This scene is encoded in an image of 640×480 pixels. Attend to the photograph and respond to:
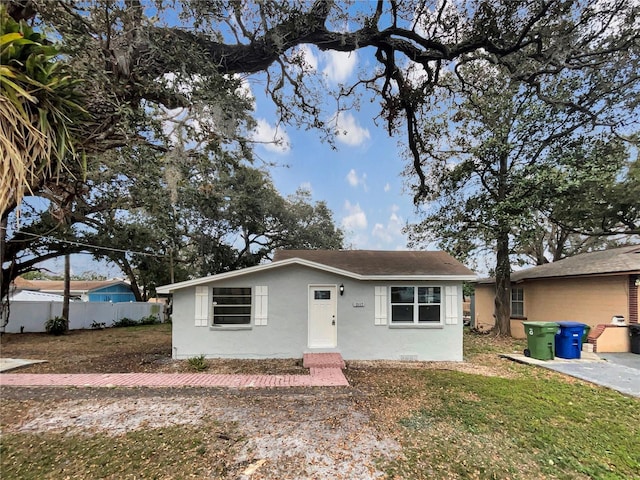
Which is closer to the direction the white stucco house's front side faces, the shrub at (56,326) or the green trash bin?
the green trash bin

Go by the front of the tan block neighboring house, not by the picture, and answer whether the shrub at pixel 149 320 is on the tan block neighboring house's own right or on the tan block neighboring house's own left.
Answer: on the tan block neighboring house's own right

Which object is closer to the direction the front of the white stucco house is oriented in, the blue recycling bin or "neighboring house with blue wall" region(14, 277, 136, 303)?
the blue recycling bin

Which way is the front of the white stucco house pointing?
toward the camera

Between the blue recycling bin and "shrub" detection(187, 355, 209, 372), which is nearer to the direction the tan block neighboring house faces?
the blue recycling bin

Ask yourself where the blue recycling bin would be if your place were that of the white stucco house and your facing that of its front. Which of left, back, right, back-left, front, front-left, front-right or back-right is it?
left

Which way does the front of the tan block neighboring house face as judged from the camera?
facing the viewer

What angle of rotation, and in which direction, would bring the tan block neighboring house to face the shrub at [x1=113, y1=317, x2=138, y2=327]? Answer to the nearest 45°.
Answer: approximately 90° to its right

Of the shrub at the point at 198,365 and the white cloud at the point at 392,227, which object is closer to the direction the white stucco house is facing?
the shrub

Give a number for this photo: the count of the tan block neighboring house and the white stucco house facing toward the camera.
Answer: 2
